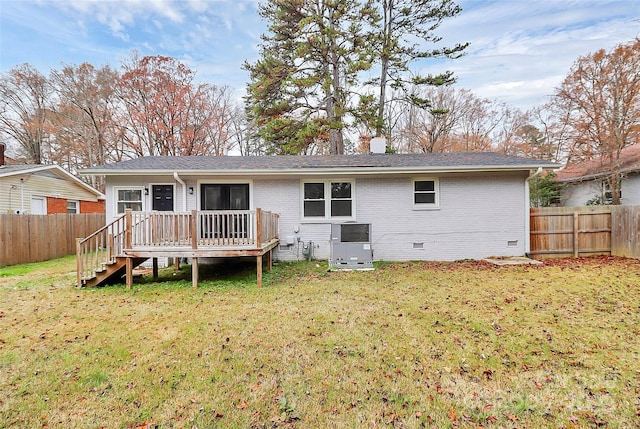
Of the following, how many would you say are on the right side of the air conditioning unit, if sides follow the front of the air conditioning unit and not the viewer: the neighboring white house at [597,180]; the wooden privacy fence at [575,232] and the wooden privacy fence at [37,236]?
1

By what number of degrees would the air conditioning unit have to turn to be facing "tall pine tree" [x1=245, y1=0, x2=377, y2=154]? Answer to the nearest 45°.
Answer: approximately 180°

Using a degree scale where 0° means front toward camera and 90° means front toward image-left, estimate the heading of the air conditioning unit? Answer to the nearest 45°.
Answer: approximately 0°

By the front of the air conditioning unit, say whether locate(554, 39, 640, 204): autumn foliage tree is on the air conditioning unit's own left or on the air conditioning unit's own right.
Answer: on the air conditioning unit's own left

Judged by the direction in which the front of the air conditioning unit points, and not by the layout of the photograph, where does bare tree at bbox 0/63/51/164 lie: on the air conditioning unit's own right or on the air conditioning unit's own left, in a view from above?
on the air conditioning unit's own right

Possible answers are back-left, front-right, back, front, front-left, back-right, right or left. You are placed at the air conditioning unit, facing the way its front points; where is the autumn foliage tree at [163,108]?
back-right

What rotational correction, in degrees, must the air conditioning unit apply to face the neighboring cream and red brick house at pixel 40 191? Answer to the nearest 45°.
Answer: approximately 90° to its right
